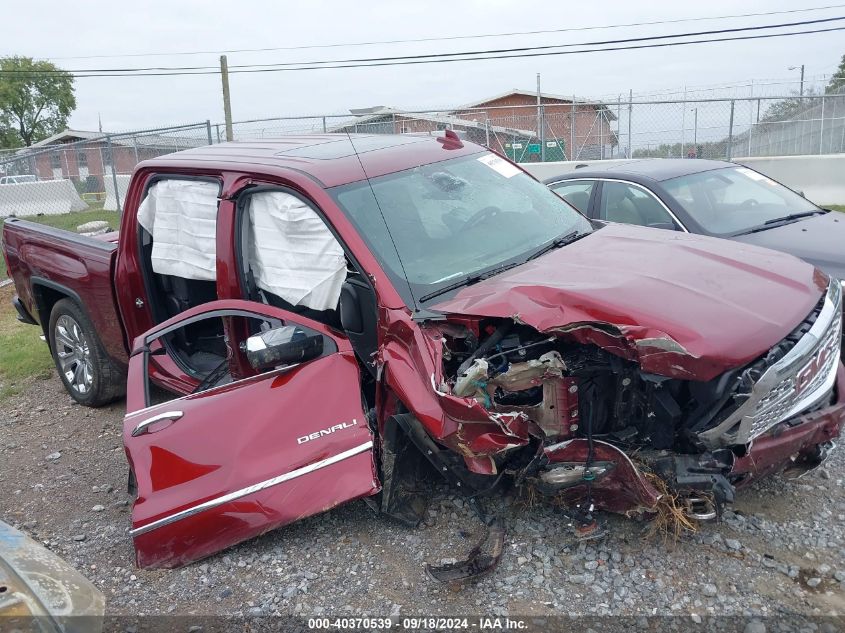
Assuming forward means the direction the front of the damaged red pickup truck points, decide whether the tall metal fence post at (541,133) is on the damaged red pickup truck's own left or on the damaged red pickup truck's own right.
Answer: on the damaged red pickup truck's own left

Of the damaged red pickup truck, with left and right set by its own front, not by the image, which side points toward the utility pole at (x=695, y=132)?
left

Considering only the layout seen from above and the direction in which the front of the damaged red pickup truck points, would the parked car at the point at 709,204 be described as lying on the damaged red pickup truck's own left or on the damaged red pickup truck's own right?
on the damaged red pickup truck's own left

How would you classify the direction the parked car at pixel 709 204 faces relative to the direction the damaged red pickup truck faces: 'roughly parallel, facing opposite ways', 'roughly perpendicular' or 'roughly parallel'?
roughly parallel

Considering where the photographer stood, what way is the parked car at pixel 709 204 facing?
facing the viewer and to the right of the viewer

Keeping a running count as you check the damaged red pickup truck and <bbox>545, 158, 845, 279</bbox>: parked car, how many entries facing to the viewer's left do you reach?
0

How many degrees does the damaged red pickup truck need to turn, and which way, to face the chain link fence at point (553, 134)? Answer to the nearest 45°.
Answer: approximately 135° to its left

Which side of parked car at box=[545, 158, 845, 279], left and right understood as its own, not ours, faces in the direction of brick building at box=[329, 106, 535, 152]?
back

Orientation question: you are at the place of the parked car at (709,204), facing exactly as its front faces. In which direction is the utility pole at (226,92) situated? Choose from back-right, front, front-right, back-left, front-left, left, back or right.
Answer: back
